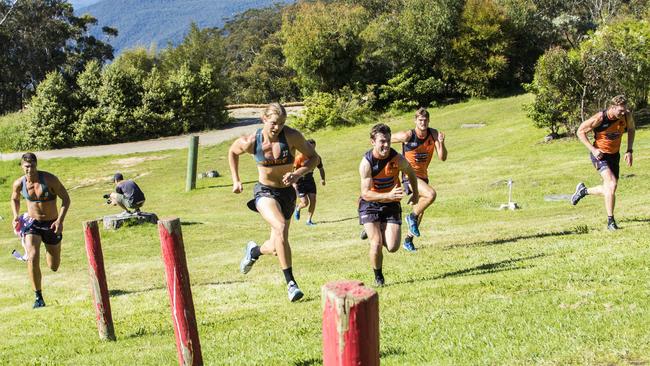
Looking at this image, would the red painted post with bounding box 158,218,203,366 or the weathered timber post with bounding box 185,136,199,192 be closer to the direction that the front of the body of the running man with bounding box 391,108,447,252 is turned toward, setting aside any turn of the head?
the red painted post

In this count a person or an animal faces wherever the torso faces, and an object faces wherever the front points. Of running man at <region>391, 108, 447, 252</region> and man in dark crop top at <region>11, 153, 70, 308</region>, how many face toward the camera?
2

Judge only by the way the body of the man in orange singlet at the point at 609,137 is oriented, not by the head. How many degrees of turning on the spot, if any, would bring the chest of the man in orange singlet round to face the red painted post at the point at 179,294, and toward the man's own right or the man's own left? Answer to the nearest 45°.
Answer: approximately 45° to the man's own right

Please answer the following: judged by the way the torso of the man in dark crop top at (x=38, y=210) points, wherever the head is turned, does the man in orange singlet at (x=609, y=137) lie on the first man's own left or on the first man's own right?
on the first man's own left

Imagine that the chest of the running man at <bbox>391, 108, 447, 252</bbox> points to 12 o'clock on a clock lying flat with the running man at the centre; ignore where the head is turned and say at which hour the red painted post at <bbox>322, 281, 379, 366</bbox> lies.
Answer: The red painted post is roughly at 12 o'clock from the running man.

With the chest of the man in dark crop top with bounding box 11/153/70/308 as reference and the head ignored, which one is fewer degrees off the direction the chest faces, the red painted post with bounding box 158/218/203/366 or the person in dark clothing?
the red painted post

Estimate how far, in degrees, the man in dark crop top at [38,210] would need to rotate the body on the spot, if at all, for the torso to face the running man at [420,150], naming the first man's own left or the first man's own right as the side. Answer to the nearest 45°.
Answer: approximately 90° to the first man's own left

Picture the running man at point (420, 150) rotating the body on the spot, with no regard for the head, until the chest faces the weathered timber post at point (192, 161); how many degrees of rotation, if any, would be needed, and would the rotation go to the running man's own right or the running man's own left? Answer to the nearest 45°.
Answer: approximately 135° to the running man's own right
